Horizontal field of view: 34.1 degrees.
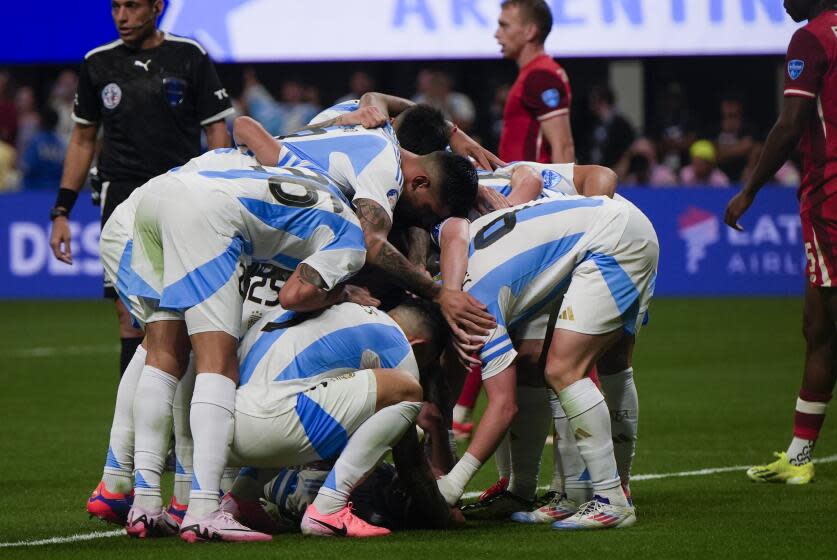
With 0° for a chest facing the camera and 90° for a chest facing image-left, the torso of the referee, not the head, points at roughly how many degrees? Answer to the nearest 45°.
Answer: approximately 0°

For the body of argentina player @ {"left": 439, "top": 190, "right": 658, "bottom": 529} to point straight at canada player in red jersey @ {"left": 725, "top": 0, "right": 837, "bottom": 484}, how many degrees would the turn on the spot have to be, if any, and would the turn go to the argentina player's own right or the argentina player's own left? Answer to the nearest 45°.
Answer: approximately 135° to the argentina player's own right

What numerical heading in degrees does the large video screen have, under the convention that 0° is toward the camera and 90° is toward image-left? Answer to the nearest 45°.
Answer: approximately 0°

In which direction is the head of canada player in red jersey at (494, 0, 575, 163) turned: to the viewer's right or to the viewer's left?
to the viewer's left

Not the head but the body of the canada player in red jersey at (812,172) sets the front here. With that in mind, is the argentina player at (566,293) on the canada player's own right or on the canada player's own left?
on the canada player's own left

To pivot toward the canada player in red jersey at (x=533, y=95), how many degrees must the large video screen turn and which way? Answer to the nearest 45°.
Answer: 0° — it already faces them

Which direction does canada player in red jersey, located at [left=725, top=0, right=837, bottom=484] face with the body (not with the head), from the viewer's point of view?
to the viewer's left

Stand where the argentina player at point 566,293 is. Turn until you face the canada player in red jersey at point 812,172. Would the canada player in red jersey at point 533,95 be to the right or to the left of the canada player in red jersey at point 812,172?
left

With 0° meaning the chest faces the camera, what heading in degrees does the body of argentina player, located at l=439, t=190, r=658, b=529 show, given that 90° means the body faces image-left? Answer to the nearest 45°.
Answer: approximately 90°

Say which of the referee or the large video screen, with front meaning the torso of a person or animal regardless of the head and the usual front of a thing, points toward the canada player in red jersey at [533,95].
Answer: the large video screen
